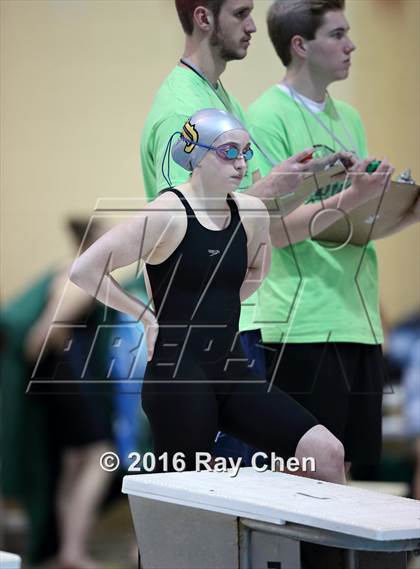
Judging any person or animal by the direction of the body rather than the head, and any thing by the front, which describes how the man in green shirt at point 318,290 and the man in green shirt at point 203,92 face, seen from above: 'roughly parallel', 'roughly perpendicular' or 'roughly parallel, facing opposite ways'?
roughly parallel

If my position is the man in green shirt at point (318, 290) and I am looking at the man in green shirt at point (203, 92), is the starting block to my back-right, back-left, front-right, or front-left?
front-left

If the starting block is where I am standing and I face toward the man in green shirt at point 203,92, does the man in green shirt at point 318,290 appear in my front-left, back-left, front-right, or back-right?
front-right

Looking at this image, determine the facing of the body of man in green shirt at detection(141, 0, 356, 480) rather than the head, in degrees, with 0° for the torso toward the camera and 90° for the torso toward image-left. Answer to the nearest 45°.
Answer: approximately 315°

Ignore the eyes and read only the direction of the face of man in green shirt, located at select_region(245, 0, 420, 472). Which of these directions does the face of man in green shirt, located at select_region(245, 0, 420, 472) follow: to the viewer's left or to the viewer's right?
to the viewer's right

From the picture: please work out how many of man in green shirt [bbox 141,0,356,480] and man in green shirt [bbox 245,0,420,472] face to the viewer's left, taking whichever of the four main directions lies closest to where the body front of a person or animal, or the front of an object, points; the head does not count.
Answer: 0

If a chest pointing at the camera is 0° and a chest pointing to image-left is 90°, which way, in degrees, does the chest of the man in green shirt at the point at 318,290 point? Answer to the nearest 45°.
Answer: approximately 315°

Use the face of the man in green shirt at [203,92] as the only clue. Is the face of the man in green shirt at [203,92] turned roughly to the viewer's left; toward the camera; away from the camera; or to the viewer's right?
to the viewer's right
